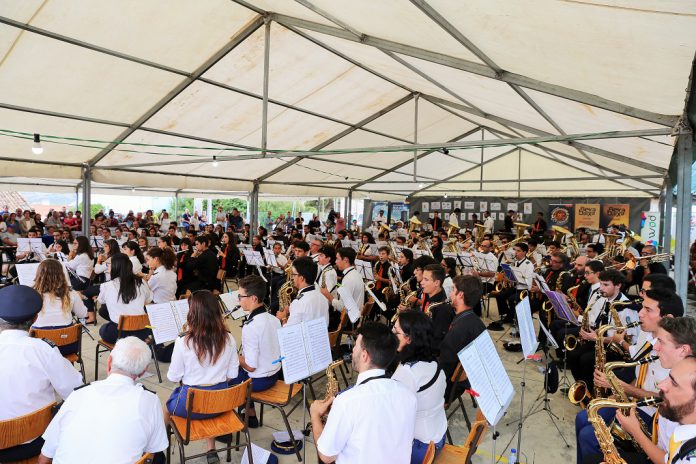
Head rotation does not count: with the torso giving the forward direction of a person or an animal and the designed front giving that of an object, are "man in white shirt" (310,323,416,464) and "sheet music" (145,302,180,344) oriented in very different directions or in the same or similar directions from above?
very different directions

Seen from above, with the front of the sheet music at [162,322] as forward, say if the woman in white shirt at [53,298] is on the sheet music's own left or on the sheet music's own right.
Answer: on the sheet music's own right

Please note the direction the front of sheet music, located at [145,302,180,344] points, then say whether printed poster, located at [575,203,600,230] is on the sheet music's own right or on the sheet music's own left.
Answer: on the sheet music's own left

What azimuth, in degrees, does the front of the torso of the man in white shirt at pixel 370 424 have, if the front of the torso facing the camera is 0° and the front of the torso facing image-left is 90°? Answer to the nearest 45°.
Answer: approximately 135°

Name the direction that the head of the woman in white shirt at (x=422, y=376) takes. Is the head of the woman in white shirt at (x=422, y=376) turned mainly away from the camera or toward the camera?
away from the camera

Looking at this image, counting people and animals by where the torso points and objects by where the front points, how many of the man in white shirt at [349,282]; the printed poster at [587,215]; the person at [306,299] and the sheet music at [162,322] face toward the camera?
2

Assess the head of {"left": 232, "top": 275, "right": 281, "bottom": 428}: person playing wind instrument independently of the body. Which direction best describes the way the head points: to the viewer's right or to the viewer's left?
to the viewer's left

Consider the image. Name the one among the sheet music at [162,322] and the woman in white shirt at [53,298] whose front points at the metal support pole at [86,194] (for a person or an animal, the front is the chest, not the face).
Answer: the woman in white shirt

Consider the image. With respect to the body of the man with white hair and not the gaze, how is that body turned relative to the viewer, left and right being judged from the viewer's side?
facing away from the viewer

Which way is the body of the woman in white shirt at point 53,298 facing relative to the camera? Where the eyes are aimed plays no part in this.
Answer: away from the camera

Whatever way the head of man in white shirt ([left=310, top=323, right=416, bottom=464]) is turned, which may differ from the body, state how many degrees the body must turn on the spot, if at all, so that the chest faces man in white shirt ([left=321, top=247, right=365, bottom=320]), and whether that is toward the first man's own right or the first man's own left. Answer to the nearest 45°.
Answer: approximately 45° to the first man's own right
